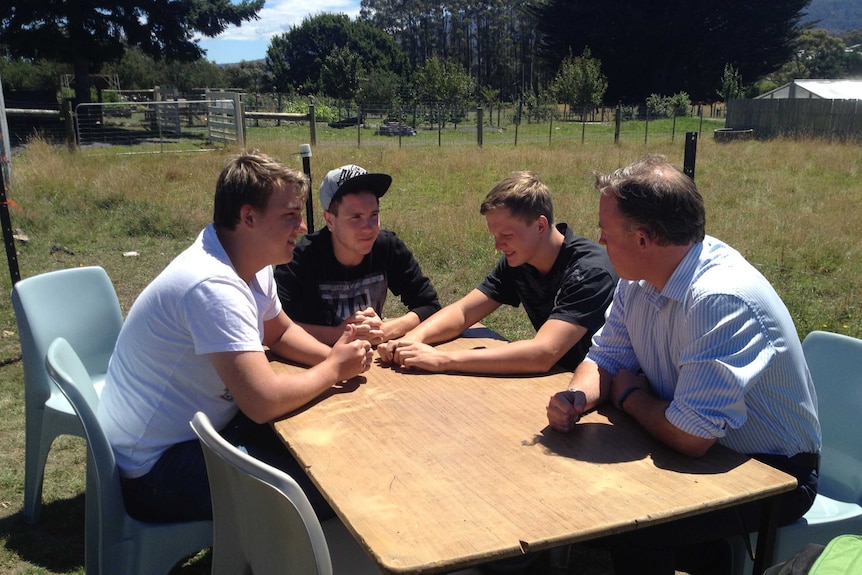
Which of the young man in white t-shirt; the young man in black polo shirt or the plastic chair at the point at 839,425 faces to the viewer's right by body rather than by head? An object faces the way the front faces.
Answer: the young man in white t-shirt

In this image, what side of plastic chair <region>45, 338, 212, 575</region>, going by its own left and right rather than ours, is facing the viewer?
right

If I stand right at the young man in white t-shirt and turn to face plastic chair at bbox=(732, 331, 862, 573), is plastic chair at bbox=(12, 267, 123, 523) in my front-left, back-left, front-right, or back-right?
back-left

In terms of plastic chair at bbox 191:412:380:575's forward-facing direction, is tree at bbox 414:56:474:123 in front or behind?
in front

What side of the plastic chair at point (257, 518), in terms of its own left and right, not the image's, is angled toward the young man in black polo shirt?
front

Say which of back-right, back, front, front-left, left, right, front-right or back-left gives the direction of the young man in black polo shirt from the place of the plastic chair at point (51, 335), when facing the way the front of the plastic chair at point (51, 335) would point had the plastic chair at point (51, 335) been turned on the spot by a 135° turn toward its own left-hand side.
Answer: back-right

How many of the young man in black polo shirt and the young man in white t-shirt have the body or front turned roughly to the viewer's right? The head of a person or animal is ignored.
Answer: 1

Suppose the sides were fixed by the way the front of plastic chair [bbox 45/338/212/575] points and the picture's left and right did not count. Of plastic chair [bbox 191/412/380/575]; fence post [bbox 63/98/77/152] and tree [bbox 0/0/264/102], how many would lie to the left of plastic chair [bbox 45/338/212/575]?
2

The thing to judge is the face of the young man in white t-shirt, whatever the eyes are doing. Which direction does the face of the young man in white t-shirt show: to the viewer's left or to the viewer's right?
to the viewer's right

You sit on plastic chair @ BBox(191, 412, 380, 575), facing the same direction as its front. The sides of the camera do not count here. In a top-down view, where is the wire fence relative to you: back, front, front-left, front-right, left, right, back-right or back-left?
front-left

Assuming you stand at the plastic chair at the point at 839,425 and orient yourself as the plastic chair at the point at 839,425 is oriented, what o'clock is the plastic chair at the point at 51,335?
the plastic chair at the point at 51,335 is roughly at 1 o'clock from the plastic chair at the point at 839,425.

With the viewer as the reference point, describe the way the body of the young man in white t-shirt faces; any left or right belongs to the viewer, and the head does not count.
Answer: facing to the right of the viewer

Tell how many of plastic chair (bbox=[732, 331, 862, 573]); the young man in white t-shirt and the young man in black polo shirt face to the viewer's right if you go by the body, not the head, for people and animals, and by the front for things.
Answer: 1

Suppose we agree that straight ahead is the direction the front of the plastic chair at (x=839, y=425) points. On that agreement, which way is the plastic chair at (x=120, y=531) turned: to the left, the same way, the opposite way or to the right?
the opposite way

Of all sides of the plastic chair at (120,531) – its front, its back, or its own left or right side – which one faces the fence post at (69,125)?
left

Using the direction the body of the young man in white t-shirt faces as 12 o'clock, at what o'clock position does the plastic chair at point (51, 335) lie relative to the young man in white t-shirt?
The plastic chair is roughly at 8 o'clock from the young man in white t-shirt.

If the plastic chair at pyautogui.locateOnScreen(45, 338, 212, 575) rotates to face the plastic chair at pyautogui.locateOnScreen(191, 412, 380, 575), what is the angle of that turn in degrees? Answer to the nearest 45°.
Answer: approximately 90° to its right

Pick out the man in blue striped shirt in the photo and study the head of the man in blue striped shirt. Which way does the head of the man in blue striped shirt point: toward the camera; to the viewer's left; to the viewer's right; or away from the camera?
to the viewer's left

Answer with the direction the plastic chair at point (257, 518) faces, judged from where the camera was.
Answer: facing away from the viewer and to the right of the viewer

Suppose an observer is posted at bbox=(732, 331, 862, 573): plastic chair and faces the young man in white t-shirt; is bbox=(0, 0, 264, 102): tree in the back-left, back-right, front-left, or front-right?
front-right
